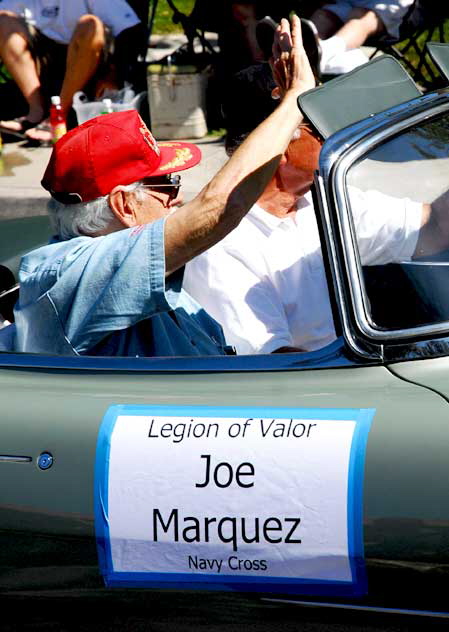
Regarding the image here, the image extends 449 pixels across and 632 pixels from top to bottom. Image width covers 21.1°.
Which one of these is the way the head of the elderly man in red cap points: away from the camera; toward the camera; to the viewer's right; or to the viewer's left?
to the viewer's right

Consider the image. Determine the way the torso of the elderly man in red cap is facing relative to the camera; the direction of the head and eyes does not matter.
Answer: to the viewer's right

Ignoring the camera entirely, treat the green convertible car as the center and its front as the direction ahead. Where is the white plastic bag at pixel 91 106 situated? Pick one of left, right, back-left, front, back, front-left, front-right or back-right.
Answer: left

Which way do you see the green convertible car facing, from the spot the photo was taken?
facing to the right of the viewer

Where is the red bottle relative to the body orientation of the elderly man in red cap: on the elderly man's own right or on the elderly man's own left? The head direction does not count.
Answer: on the elderly man's own left

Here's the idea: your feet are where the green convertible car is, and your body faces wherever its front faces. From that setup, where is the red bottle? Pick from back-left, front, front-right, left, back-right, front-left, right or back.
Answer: left

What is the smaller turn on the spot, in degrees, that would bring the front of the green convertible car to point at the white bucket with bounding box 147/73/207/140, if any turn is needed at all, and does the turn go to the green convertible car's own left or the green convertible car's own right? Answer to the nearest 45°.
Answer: approximately 90° to the green convertible car's own left

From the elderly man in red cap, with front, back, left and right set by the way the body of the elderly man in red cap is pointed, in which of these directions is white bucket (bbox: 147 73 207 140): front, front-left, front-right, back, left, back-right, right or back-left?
left

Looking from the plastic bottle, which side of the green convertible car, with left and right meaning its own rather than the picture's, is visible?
left
